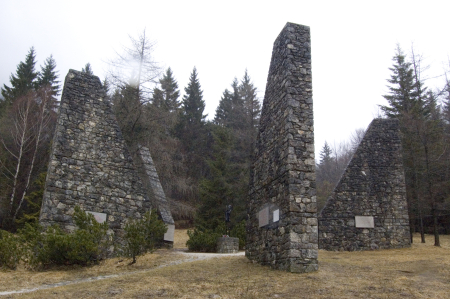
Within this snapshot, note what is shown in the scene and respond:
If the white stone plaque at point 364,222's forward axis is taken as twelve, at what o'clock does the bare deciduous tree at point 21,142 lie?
The bare deciduous tree is roughly at 3 o'clock from the white stone plaque.

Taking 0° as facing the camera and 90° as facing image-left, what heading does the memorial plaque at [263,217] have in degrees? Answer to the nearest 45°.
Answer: approximately 45°

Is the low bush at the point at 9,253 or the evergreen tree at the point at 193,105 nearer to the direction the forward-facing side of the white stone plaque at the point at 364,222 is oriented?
the low bush

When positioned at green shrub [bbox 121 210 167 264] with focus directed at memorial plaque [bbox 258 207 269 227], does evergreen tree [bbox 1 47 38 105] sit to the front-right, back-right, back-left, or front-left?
back-left

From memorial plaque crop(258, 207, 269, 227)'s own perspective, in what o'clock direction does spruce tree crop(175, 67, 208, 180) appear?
The spruce tree is roughly at 4 o'clock from the memorial plaque.

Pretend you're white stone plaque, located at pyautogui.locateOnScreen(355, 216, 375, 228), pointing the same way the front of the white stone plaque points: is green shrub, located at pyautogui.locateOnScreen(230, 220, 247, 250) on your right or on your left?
on your right

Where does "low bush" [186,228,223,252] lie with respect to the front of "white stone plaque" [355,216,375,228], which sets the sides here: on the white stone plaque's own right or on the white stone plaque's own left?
on the white stone plaque's own right

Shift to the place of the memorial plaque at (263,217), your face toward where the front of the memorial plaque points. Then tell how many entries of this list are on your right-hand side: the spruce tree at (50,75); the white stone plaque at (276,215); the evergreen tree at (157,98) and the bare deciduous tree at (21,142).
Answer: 3

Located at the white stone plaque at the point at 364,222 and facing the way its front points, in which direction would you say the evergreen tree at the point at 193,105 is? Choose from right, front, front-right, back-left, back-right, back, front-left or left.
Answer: back-right

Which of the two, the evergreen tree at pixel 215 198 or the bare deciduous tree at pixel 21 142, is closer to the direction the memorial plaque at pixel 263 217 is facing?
the bare deciduous tree

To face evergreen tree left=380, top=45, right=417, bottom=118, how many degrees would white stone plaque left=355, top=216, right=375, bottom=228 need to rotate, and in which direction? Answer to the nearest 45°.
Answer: approximately 180°

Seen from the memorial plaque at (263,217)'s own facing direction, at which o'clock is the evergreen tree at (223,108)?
The evergreen tree is roughly at 4 o'clock from the memorial plaque.

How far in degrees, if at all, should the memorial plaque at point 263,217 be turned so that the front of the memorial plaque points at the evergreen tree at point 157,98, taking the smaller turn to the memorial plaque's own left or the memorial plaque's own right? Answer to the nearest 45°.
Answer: approximately 90° to the memorial plaque's own right

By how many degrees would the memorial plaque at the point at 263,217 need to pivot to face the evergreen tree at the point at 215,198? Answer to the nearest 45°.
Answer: approximately 135° to its right

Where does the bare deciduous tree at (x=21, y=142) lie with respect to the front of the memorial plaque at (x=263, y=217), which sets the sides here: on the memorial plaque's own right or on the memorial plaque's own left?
on the memorial plaque's own right
